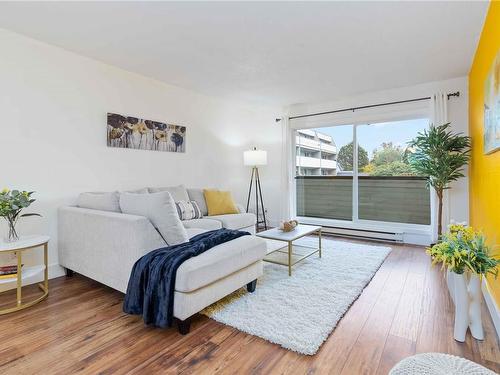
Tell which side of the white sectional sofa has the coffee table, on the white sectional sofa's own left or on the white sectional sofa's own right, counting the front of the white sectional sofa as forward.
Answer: on the white sectional sofa's own left

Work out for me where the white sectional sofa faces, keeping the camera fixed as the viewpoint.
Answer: facing the viewer and to the right of the viewer

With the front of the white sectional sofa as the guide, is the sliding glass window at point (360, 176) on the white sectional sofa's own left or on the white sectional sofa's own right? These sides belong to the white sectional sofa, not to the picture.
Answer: on the white sectional sofa's own left

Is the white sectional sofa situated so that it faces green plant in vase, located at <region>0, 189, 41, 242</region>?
no

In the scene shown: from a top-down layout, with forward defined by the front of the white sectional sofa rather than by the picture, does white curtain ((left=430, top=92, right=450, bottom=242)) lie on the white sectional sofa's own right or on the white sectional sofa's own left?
on the white sectional sofa's own left

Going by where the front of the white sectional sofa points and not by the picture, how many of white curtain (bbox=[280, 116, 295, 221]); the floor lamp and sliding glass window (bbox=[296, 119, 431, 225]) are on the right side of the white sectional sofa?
0

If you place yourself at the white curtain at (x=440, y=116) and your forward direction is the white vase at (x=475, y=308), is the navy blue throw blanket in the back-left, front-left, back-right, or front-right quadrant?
front-right

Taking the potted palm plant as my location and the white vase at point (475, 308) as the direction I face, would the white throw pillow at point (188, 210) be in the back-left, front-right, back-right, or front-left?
front-right

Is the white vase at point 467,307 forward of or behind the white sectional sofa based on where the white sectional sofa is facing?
forward

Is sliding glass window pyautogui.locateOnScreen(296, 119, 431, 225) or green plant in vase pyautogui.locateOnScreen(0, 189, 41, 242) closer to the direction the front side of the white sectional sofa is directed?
the sliding glass window

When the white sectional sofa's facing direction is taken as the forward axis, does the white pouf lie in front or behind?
in front

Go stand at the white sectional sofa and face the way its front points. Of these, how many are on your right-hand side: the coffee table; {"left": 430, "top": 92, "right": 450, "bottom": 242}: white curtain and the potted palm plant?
0

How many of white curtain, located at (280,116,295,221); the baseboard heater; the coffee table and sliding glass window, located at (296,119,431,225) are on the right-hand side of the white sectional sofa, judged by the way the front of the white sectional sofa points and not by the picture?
0

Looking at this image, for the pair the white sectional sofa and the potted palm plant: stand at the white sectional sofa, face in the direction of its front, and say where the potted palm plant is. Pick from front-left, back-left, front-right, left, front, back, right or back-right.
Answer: front-left

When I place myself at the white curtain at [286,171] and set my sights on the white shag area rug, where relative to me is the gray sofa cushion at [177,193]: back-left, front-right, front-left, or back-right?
front-right

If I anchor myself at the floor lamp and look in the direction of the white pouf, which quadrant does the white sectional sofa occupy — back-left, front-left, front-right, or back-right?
front-right

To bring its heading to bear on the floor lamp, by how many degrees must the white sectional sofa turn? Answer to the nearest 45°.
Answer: approximately 90° to its left
